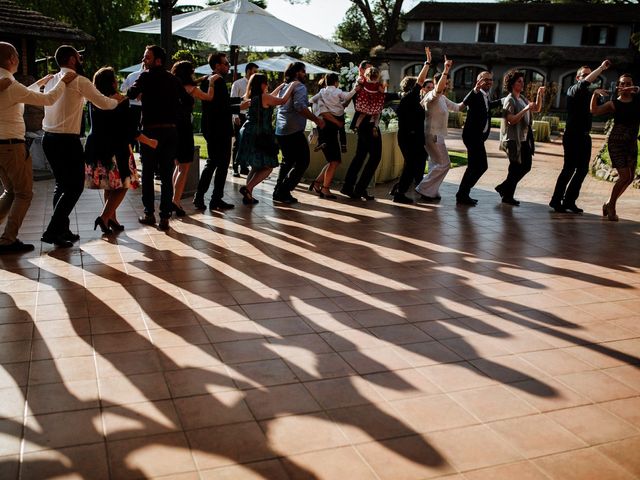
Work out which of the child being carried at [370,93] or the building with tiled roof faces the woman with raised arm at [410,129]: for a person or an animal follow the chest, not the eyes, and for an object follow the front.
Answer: the building with tiled roof
